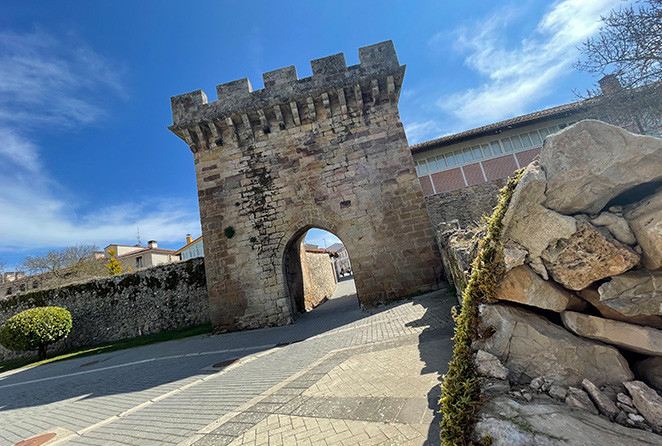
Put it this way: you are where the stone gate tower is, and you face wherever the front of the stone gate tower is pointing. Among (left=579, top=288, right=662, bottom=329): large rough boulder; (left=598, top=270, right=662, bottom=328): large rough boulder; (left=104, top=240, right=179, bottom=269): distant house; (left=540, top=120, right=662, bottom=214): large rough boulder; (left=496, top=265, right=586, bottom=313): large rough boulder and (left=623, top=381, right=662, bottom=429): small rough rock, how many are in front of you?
5

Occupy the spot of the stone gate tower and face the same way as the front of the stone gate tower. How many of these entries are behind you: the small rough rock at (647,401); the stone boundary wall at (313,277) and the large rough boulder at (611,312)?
1

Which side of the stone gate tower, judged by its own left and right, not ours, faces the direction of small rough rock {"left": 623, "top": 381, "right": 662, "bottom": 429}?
front

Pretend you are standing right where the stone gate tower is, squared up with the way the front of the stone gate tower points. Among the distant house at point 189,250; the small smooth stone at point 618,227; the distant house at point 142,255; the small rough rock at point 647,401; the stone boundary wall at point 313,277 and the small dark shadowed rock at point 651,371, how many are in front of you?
3

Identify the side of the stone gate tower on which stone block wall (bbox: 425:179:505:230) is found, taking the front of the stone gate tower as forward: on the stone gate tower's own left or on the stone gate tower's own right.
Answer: on the stone gate tower's own left

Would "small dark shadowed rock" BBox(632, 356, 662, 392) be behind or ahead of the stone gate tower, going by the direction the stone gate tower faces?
ahead

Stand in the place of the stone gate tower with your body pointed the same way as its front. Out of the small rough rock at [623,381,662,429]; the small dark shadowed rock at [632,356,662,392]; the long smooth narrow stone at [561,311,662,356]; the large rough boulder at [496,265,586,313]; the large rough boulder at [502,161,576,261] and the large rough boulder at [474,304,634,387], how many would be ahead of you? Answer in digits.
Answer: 6

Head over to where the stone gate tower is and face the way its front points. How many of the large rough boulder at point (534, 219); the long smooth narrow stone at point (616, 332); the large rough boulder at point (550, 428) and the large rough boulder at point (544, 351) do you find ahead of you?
4

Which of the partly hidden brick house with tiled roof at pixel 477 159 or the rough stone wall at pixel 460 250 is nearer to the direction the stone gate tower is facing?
the rough stone wall

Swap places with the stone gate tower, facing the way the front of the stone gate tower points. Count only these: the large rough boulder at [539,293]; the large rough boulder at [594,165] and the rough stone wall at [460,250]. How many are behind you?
0

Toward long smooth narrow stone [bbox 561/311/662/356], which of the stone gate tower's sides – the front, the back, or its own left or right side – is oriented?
front

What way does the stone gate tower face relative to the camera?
toward the camera

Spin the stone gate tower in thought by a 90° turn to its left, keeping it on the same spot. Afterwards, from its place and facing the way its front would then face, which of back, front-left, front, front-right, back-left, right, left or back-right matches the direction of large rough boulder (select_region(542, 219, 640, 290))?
right

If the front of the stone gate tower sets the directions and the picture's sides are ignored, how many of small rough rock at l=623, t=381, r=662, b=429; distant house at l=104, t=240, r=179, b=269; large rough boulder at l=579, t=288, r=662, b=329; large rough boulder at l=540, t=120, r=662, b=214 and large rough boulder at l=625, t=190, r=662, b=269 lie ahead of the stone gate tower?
4

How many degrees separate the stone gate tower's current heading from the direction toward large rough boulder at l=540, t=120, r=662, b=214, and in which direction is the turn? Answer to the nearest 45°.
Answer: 0° — it already faces it

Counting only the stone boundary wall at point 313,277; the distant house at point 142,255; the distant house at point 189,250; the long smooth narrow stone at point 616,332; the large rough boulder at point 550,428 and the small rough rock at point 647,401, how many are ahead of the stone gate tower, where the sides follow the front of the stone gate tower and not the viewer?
3

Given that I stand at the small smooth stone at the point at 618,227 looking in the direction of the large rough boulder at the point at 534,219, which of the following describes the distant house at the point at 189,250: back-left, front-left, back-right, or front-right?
front-right

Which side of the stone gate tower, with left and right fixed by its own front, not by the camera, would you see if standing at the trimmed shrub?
right

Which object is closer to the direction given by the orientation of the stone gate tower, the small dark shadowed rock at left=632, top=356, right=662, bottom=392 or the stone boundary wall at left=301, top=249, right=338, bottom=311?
the small dark shadowed rock

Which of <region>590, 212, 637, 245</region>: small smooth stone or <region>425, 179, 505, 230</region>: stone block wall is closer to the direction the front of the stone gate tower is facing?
the small smooth stone
